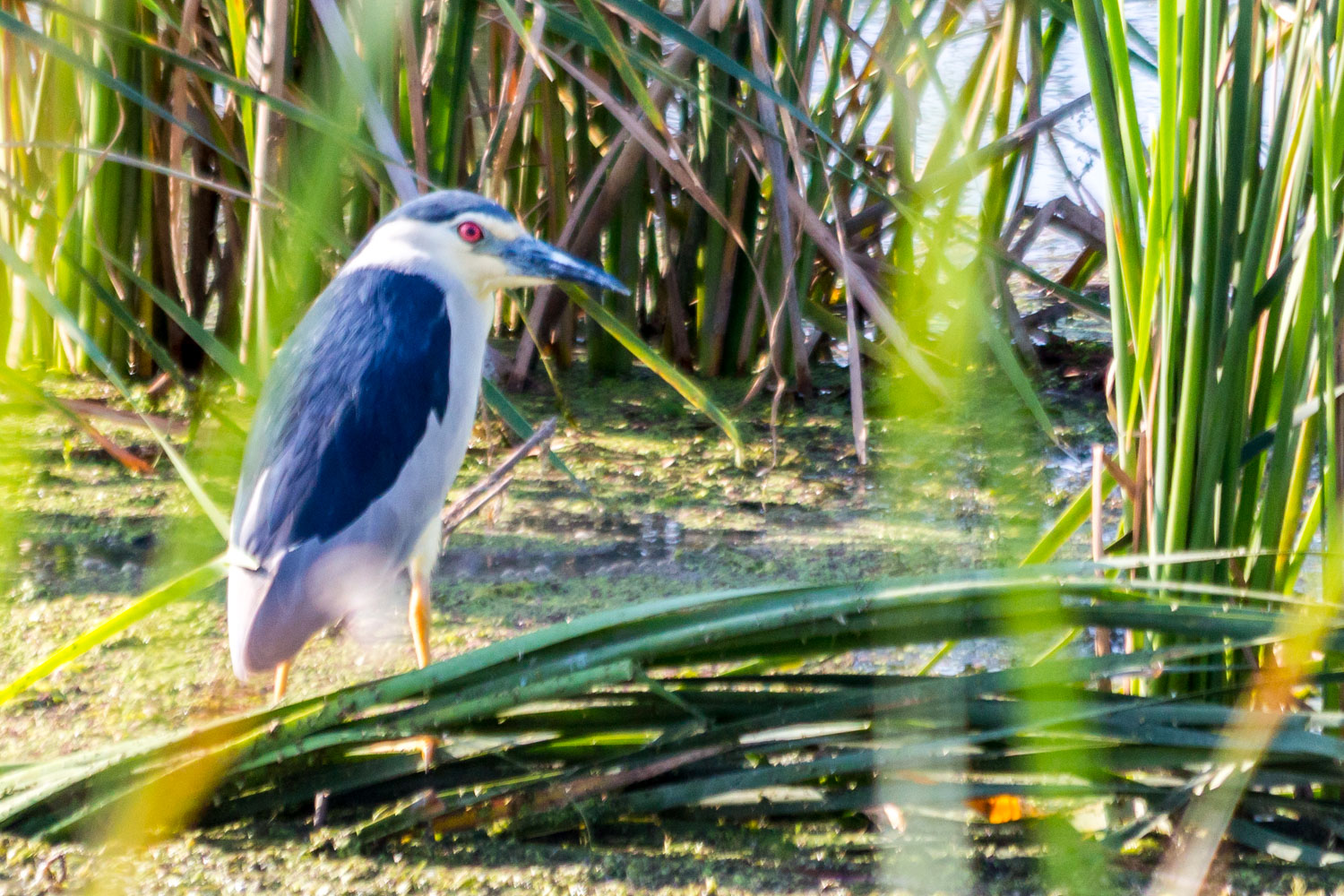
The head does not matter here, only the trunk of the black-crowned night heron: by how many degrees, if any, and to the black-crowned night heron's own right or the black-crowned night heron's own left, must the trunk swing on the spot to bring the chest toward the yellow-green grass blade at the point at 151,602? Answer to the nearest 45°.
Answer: approximately 90° to the black-crowned night heron's own right

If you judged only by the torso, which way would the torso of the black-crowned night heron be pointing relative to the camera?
to the viewer's right
